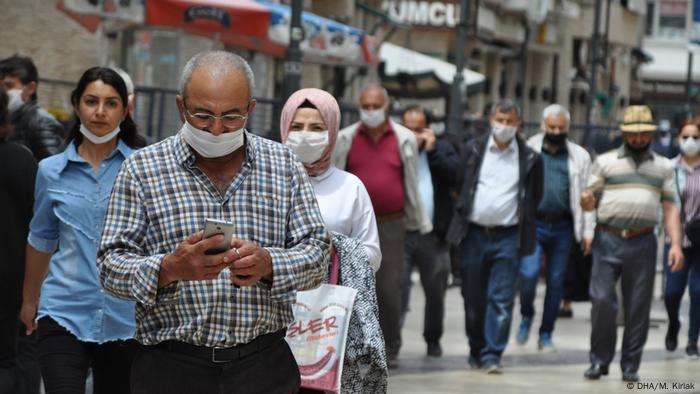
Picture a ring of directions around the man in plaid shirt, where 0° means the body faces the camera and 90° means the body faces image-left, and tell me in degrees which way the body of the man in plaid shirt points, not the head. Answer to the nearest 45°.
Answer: approximately 0°

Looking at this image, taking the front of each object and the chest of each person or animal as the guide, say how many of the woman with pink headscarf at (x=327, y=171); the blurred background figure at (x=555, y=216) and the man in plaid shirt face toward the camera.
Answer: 3

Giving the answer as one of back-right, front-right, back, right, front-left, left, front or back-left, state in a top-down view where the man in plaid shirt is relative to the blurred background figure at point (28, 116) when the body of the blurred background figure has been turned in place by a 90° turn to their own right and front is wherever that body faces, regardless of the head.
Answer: back-left

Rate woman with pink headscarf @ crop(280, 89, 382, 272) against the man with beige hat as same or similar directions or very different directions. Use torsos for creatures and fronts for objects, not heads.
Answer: same or similar directions

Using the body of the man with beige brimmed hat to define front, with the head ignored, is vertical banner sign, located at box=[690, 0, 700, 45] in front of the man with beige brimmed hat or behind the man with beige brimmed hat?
behind

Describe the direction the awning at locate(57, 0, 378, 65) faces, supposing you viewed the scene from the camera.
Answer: facing the viewer and to the right of the viewer

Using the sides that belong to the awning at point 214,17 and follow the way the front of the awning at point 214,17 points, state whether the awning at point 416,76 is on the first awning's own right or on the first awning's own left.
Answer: on the first awning's own left

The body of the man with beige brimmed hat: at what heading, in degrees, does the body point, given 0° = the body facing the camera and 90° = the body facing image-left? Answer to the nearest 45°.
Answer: approximately 0°

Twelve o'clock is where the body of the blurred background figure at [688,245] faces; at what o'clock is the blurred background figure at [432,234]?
the blurred background figure at [432,234] is roughly at 2 o'clock from the blurred background figure at [688,245].

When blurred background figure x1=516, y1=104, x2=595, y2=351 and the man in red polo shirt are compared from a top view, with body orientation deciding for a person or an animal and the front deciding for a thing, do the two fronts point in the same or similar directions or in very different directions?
same or similar directions

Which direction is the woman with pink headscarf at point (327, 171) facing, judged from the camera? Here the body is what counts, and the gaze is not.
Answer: toward the camera

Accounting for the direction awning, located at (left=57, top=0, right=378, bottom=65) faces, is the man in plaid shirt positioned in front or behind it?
in front

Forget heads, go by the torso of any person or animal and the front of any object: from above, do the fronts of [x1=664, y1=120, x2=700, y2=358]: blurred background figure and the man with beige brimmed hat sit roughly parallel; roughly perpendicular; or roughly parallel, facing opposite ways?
roughly parallel
